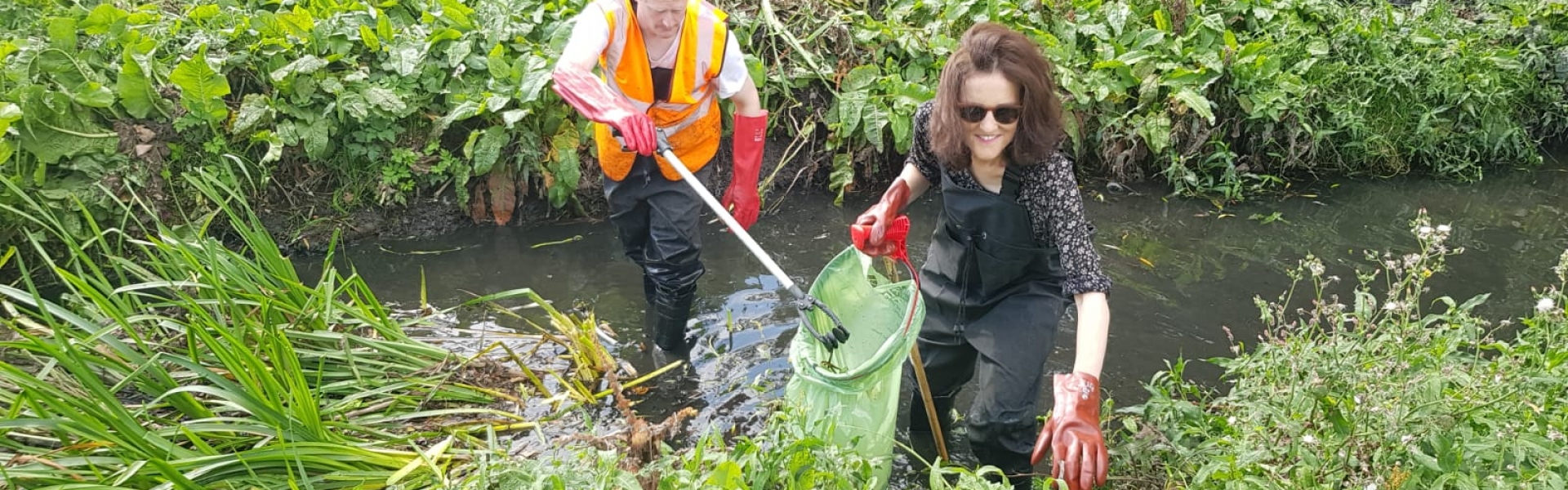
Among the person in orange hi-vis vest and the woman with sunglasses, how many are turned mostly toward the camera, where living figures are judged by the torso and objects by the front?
2

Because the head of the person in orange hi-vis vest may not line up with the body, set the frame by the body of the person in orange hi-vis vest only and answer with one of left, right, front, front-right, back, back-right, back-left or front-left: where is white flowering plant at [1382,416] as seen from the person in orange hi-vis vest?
front-left

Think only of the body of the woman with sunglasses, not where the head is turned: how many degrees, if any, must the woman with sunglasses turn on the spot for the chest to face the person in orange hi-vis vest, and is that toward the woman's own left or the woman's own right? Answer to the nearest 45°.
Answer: approximately 135° to the woman's own right

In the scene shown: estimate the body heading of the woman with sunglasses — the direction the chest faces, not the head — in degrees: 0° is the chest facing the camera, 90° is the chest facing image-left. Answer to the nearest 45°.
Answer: approximately 0°

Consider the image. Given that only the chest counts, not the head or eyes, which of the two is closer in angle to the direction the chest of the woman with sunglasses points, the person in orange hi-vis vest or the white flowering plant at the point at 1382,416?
the white flowering plant

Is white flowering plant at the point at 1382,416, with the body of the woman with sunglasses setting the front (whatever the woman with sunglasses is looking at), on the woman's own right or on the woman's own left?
on the woman's own left
